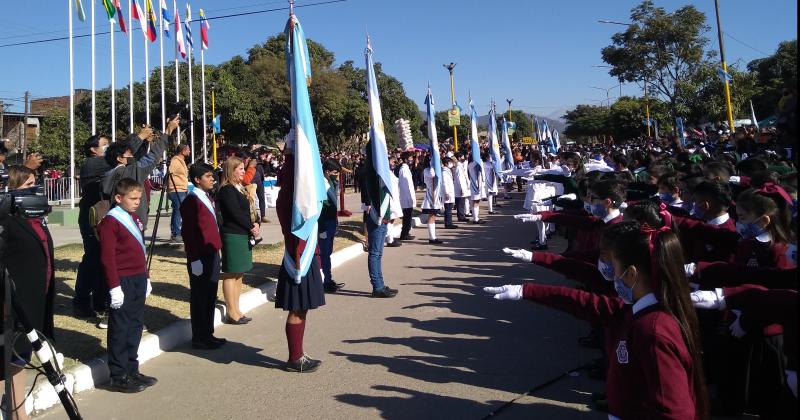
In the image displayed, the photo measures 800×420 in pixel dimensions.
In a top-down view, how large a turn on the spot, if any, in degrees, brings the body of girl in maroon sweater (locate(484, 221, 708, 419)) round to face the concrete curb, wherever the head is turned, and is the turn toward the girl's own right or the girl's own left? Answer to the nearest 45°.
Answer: approximately 45° to the girl's own right

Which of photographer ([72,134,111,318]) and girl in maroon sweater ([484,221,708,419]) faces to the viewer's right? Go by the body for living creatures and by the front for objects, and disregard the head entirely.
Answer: the photographer

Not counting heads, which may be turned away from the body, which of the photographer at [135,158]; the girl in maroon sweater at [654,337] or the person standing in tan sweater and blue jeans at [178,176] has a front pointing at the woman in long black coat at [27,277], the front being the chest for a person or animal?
the girl in maroon sweater

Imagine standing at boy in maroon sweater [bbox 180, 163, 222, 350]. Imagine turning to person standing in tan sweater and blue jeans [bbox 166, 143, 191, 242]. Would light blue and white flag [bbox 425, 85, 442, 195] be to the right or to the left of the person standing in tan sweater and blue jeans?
right

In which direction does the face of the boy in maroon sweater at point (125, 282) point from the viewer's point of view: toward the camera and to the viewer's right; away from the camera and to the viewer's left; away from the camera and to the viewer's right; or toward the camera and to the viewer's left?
toward the camera and to the viewer's right

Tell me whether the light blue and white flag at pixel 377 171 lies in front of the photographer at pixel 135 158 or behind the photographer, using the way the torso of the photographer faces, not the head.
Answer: in front

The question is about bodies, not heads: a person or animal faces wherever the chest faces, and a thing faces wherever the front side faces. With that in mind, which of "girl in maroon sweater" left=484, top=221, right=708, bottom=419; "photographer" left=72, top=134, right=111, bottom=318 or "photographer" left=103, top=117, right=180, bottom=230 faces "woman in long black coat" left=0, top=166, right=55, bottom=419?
the girl in maroon sweater

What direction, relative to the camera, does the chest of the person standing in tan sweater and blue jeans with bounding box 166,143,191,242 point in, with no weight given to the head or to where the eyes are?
to the viewer's right

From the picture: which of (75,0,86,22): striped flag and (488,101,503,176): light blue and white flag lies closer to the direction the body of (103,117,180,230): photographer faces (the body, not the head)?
the light blue and white flag

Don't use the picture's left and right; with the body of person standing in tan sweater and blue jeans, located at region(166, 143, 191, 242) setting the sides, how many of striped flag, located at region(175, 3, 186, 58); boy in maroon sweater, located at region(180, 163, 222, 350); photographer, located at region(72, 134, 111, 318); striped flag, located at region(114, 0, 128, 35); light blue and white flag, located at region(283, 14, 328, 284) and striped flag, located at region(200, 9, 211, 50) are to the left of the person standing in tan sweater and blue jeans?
3

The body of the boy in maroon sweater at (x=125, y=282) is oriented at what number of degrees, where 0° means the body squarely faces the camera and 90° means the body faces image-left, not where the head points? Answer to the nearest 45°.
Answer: approximately 315°

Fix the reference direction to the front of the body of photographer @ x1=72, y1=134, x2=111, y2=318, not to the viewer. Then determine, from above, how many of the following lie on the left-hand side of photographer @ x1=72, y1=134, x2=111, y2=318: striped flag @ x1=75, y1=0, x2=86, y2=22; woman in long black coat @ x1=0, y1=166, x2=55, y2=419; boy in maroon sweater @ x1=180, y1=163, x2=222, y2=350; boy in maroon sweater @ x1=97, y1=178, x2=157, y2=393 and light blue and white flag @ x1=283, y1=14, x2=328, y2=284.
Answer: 1

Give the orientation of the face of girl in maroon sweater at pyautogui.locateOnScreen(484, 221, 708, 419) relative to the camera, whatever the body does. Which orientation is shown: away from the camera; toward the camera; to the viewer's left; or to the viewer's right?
to the viewer's left
